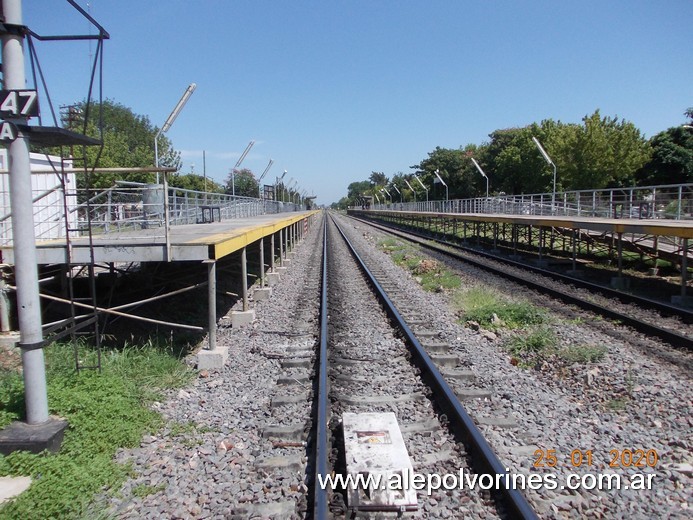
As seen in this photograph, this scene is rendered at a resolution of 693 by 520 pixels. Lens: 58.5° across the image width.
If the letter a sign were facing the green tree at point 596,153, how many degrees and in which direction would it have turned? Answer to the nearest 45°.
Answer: approximately 135° to its left

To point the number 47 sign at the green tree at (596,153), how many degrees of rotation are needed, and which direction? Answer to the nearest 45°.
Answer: approximately 135° to its left

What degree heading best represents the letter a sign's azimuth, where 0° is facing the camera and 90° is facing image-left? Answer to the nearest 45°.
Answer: approximately 0°

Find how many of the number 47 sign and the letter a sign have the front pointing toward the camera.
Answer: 2

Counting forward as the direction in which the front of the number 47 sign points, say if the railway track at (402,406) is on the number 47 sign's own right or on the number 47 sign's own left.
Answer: on the number 47 sign's own left
